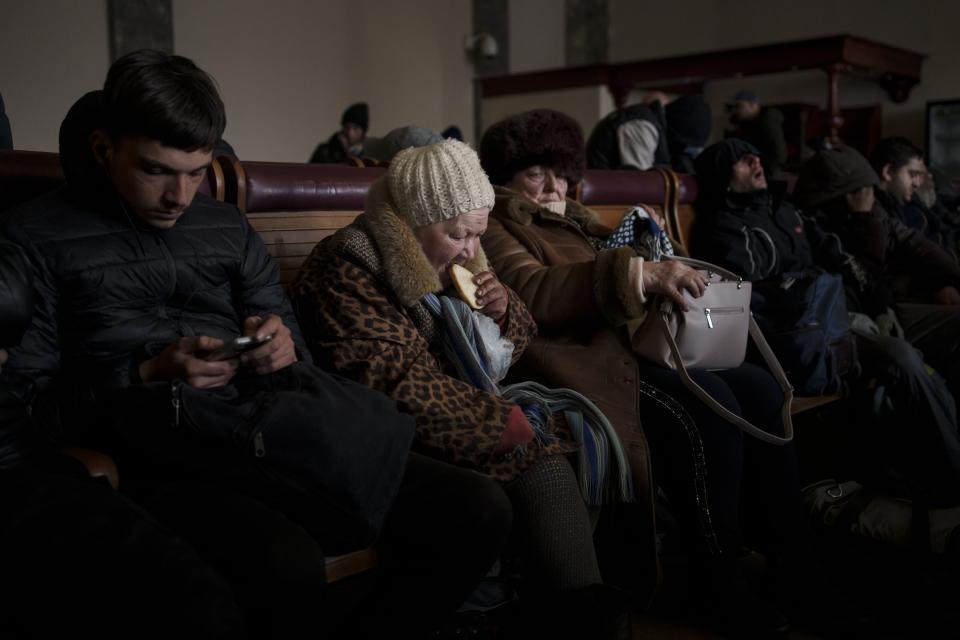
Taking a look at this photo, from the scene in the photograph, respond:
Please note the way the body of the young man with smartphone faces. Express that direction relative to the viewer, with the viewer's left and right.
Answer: facing the viewer and to the right of the viewer

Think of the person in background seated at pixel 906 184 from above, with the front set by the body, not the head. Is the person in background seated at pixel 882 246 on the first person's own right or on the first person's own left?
on the first person's own right

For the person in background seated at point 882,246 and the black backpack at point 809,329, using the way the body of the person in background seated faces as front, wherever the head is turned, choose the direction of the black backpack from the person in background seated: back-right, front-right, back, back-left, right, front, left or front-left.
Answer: front-right

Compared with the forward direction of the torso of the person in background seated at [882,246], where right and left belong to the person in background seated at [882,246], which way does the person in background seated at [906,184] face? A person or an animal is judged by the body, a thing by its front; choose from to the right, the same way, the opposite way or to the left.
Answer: the same way

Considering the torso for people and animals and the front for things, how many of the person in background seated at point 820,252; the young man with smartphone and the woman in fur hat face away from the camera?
0

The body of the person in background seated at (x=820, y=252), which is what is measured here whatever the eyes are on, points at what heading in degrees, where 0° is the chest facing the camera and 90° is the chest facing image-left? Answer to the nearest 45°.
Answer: approximately 315°

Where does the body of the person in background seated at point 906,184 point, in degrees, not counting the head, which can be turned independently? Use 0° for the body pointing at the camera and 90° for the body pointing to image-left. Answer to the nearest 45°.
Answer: approximately 315°

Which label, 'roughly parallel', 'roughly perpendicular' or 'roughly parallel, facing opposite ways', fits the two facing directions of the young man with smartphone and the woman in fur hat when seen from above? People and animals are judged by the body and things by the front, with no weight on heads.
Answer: roughly parallel

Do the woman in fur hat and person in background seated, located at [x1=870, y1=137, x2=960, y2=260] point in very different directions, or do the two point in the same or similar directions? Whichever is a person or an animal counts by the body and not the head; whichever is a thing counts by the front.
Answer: same or similar directions
